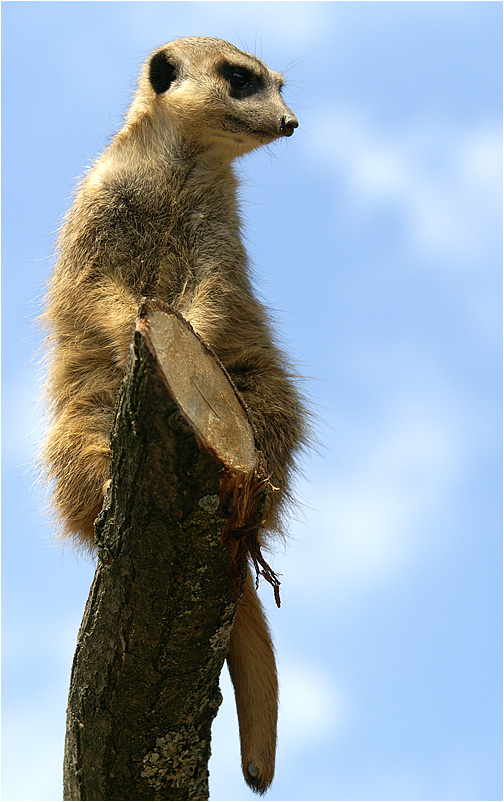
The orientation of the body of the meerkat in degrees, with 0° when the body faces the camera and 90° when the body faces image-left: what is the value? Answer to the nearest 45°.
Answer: approximately 315°
